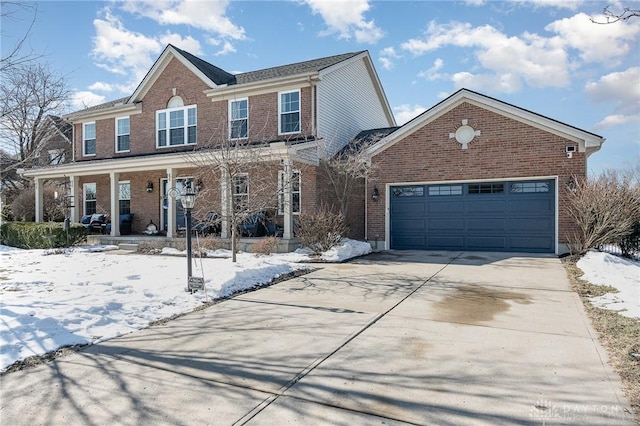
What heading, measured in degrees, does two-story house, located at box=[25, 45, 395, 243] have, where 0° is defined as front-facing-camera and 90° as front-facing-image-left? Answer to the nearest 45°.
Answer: approximately 45°

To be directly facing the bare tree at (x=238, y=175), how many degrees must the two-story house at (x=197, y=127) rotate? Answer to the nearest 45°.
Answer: approximately 45° to its left

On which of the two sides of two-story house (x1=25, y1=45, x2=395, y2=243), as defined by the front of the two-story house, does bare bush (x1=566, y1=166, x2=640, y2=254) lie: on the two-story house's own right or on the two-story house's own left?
on the two-story house's own left

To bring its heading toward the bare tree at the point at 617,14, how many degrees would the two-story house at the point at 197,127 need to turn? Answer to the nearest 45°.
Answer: approximately 45° to its left
